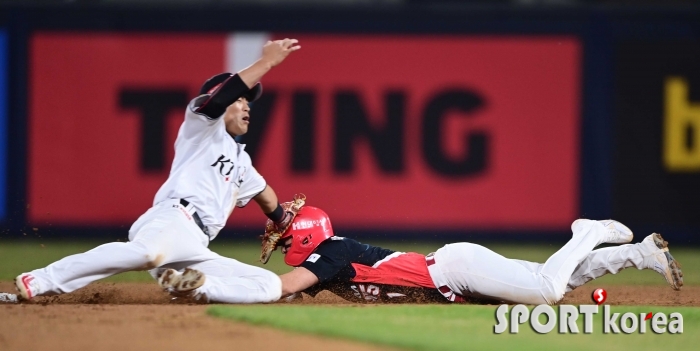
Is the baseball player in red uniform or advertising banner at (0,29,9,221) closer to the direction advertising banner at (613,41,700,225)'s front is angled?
the baseball player in red uniform

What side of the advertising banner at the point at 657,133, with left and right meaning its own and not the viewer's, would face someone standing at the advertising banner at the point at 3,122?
right

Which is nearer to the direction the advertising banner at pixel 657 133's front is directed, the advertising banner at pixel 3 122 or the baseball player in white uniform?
the baseball player in white uniform

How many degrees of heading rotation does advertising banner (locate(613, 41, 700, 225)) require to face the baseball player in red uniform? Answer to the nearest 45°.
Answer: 0° — it already faces them

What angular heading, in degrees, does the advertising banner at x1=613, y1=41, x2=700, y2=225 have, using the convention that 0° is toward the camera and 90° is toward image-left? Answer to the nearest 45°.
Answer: approximately 0°

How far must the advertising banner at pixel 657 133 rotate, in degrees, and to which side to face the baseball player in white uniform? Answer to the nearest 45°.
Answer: approximately 45° to its right

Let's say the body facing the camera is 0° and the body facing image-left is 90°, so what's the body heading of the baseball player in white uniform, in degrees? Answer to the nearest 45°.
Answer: approximately 315°

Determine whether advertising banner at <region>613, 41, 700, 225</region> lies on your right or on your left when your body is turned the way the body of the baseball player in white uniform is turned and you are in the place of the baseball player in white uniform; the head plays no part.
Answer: on your left
